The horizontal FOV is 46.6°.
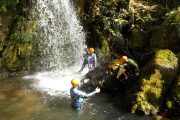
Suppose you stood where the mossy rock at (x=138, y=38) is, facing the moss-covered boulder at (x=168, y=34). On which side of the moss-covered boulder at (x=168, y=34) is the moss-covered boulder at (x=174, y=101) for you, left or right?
right

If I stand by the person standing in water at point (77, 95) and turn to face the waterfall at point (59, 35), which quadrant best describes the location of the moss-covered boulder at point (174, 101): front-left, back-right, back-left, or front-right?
back-right

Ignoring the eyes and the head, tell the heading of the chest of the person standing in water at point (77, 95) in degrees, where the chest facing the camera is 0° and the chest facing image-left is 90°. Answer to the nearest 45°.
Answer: approximately 225°

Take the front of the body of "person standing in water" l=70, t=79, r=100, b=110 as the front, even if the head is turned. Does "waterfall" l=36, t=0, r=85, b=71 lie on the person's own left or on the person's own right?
on the person's own left
